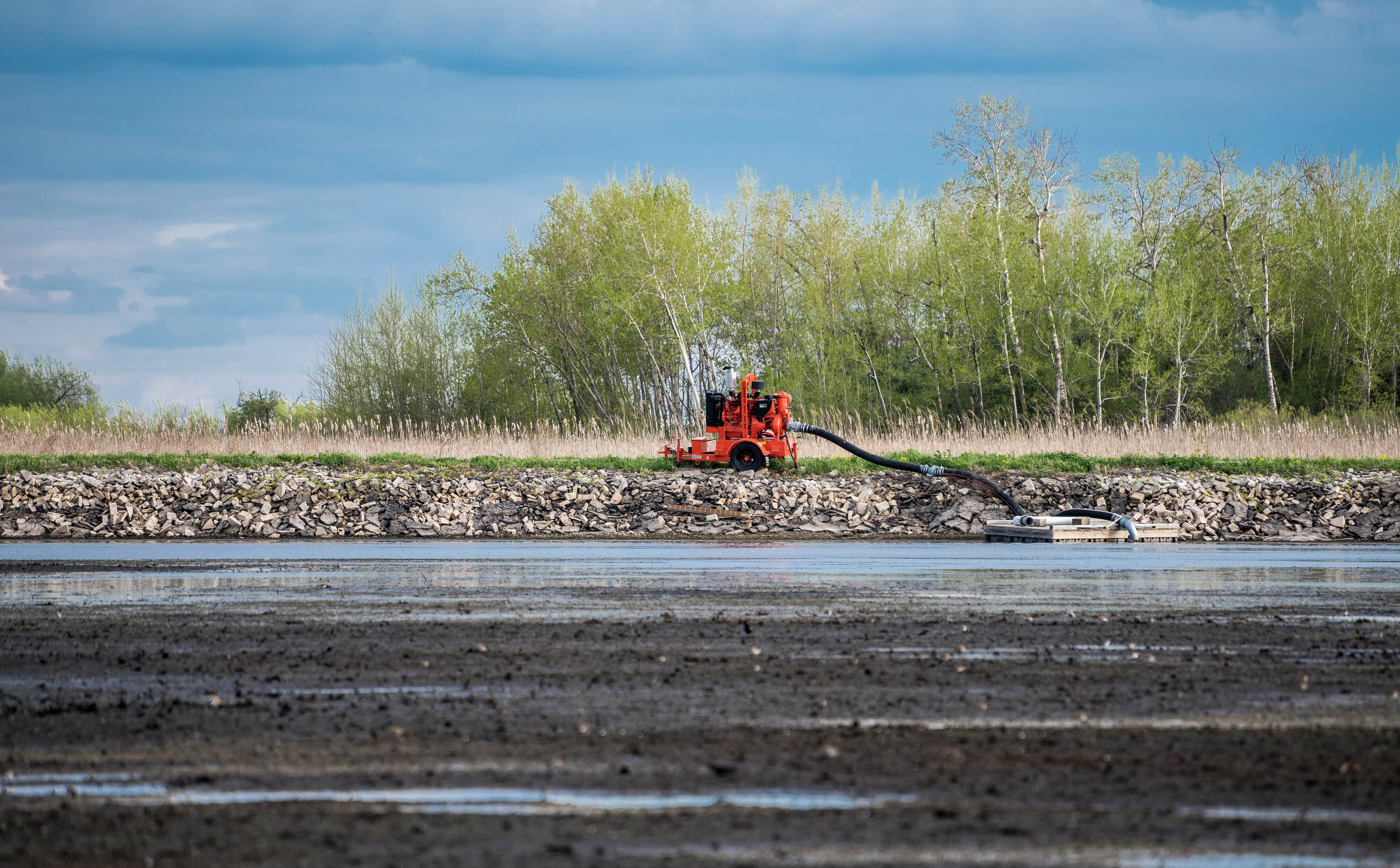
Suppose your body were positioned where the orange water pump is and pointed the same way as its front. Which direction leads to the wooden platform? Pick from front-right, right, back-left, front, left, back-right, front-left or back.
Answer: back-left

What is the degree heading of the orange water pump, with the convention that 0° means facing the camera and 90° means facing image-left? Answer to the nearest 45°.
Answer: approximately 90°
